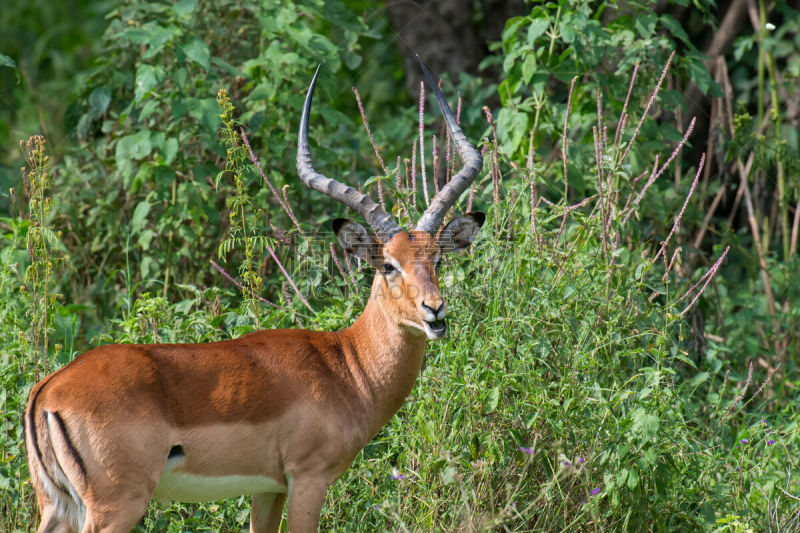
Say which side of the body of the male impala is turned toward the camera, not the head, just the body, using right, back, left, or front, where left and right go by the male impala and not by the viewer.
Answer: right
